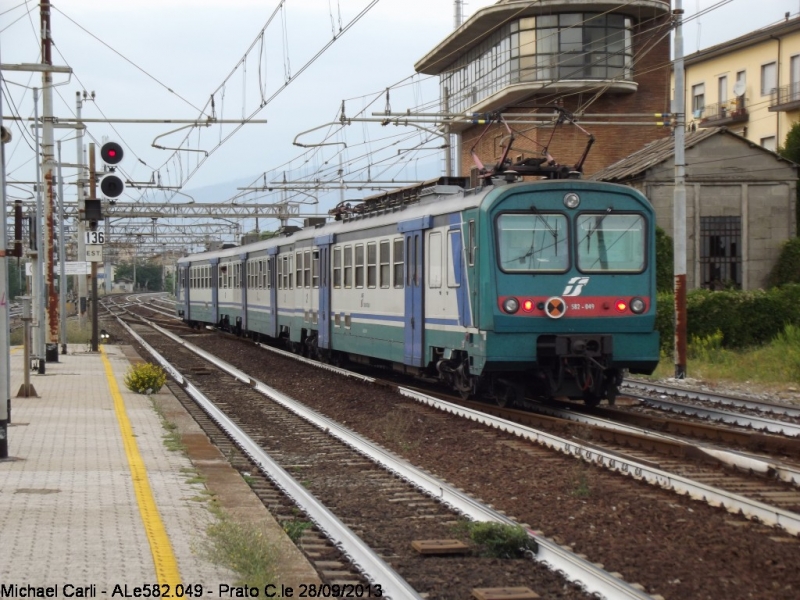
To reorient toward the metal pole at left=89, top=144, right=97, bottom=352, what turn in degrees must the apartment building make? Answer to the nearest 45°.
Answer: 0° — it already faces it

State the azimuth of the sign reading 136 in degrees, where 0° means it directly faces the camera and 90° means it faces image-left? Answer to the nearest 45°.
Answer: approximately 0°

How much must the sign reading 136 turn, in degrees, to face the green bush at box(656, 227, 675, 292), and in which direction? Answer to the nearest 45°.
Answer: approximately 90° to its left

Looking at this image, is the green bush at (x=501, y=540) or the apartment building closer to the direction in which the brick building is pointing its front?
the green bush

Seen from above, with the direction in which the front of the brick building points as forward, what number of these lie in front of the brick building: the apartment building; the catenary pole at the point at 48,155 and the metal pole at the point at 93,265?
2

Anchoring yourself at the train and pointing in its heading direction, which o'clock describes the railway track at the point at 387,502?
The railway track is roughly at 2 o'clock from the train.

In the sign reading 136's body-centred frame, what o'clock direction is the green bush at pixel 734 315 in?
The green bush is roughly at 10 o'clock from the sign reading 136.

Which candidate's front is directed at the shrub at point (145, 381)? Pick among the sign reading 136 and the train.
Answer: the sign reading 136
